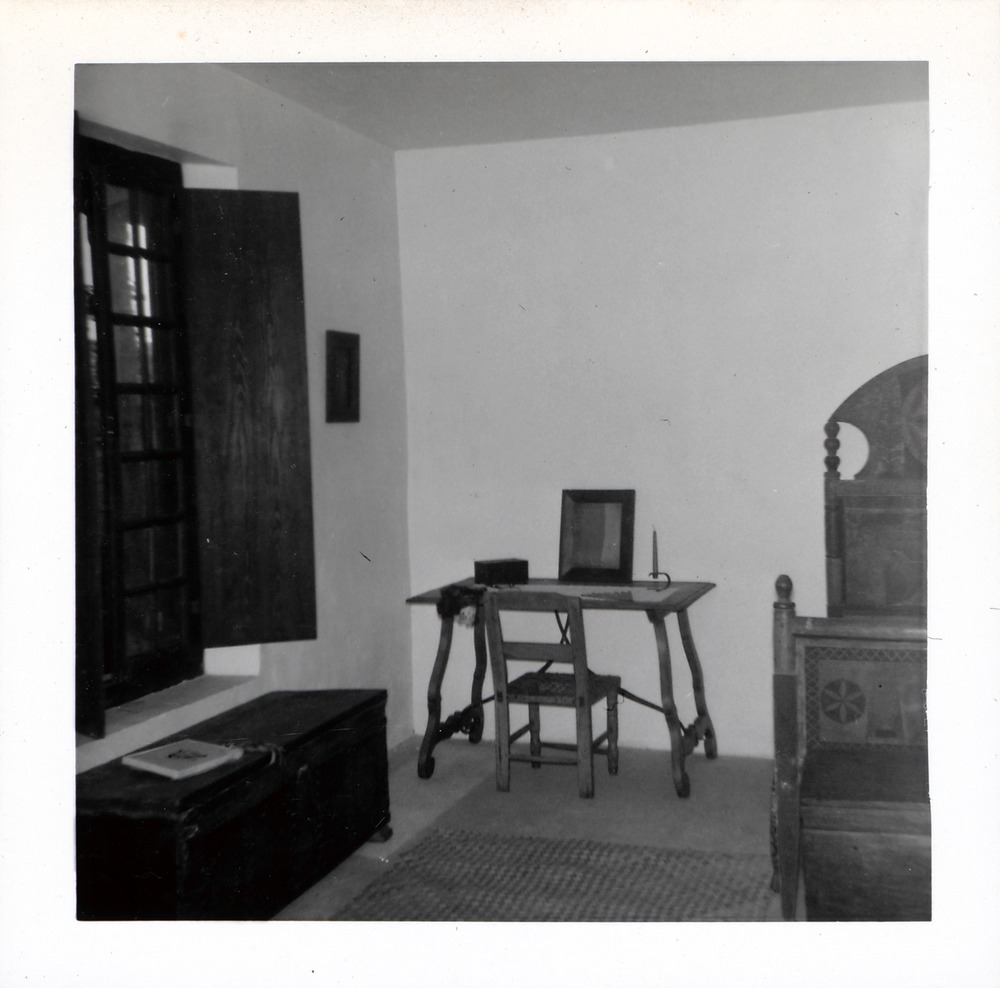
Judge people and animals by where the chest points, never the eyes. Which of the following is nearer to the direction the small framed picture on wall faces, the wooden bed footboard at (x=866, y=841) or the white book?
the wooden bed footboard

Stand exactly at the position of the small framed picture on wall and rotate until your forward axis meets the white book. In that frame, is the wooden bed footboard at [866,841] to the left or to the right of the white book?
left

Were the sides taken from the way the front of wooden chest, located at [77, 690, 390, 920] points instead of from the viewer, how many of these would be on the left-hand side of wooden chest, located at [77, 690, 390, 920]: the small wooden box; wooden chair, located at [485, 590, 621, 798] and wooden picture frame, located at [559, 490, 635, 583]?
3

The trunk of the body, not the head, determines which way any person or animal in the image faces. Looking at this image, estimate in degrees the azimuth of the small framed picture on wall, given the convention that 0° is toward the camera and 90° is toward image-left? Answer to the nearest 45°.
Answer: approximately 315°

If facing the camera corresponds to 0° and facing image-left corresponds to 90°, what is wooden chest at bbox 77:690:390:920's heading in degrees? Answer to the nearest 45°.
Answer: approximately 315°

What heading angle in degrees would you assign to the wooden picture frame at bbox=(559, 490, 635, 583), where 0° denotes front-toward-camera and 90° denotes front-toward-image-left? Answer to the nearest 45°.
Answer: approximately 0°

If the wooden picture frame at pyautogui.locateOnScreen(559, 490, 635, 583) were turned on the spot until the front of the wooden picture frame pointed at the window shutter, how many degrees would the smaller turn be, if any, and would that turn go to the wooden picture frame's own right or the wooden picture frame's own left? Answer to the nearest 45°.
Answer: approximately 45° to the wooden picture frame's own right

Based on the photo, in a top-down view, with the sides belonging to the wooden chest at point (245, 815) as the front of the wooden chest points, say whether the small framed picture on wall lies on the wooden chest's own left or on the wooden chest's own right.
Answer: on the wooden chest's own left
